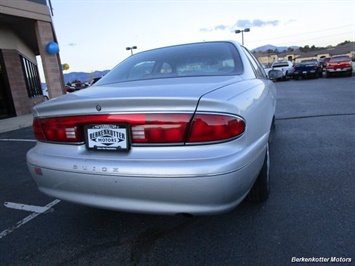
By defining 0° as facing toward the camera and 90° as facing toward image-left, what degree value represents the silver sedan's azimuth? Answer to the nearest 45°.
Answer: approximately 225°

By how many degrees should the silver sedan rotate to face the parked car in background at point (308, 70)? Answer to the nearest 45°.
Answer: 0° — it already faces it

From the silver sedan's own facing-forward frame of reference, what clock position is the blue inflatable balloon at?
The blue inflatable balloon is roughly at 10 o'clock from the silver sedan.

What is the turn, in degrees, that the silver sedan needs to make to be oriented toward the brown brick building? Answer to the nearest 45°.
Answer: approximately 90° to its left

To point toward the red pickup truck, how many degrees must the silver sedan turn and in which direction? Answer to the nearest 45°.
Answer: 0° — it already faces it
